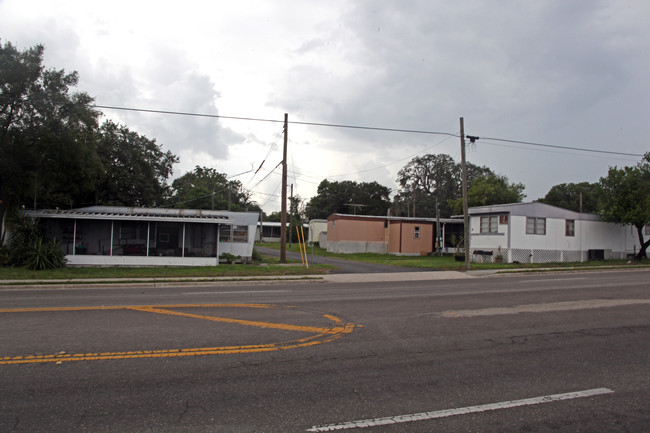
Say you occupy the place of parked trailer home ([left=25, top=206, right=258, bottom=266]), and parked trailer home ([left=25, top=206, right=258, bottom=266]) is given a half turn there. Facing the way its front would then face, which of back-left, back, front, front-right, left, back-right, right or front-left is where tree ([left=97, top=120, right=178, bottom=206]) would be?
front

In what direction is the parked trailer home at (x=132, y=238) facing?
toward the camera

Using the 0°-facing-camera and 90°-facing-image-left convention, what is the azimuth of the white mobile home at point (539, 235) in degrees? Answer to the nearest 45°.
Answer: approximately 45°

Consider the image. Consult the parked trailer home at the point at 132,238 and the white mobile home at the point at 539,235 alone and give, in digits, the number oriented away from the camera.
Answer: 0

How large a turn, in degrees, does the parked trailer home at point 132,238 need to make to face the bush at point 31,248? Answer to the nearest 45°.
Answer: approximately 90° to its right

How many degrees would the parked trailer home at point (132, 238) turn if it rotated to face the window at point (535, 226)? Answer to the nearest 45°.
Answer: approximately 90° to its left

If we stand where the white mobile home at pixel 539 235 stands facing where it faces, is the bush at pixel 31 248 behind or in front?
in front

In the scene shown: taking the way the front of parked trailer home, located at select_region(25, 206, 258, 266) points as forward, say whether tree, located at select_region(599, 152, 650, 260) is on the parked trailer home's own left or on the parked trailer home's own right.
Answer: on the parked trailer home's own left

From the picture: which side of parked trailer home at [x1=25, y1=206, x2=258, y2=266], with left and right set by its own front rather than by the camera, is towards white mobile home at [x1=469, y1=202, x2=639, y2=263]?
left

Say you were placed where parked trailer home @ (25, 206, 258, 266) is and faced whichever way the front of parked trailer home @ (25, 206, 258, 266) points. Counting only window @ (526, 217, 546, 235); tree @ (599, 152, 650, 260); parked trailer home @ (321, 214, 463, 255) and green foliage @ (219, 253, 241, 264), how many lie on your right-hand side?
0

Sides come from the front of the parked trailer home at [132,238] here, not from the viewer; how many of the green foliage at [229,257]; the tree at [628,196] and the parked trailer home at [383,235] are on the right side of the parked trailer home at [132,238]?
0

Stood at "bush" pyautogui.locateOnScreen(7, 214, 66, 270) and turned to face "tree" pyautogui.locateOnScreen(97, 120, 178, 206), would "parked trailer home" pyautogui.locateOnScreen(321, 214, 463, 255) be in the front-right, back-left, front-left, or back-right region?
front-right

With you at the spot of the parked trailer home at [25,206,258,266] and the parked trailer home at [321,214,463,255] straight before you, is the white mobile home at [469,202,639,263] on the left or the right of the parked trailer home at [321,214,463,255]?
right
